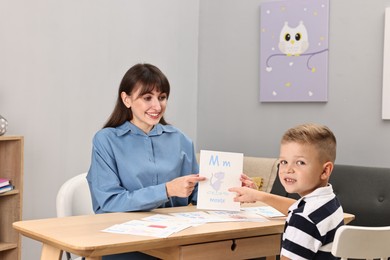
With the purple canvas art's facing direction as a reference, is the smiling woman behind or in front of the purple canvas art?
in front

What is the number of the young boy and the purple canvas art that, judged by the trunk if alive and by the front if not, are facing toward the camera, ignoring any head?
1

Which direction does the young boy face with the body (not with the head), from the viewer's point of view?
to the viewer's left

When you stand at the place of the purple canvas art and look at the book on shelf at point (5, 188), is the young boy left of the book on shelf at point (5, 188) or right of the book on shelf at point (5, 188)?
left

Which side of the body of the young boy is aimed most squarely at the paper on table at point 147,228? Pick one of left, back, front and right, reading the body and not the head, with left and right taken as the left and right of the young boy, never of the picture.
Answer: front

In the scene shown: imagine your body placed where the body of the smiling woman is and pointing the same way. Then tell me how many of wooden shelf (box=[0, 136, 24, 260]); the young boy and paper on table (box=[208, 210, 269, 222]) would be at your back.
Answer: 1

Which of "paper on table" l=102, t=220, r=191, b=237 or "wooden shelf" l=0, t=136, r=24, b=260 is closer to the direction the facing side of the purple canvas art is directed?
the paper on table

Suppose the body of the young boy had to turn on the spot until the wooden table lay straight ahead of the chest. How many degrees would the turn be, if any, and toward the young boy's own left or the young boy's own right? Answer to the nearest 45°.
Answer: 0° — they already face it

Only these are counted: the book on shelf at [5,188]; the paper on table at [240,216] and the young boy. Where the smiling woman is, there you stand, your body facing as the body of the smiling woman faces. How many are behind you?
1

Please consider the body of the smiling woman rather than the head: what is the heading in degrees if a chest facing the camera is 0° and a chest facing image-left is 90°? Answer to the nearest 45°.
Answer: approximately 315°

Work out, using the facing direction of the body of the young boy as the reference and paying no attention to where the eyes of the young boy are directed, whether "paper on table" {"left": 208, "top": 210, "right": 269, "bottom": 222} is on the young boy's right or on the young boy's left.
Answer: on the young boy's right

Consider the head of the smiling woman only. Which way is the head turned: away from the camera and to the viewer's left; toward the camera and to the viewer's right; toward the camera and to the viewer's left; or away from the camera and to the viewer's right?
toward the camera and to the viewer's right
